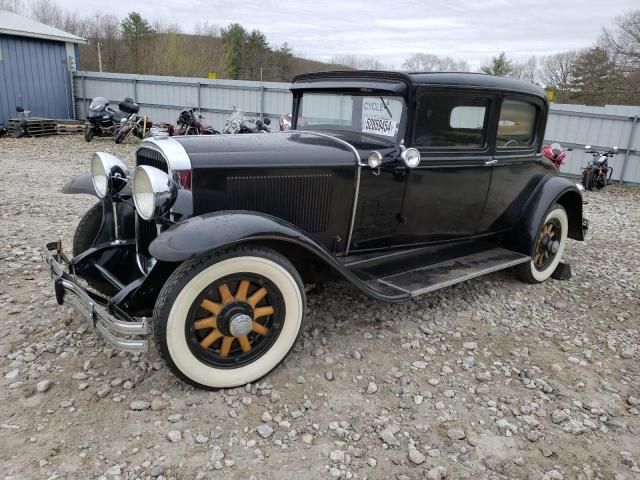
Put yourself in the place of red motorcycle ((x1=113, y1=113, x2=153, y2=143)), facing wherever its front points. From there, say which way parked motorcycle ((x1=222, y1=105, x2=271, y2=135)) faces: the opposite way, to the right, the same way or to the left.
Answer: the same way

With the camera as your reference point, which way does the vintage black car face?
facing the viewer and to the left of the viewer

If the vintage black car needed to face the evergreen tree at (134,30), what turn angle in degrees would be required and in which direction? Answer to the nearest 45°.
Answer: approximately 135° to its right

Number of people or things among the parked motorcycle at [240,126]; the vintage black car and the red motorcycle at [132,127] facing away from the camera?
0

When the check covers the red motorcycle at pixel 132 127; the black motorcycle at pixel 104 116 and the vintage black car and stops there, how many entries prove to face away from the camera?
0

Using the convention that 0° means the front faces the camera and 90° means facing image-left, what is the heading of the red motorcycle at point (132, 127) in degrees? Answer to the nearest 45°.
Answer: approximately 45°

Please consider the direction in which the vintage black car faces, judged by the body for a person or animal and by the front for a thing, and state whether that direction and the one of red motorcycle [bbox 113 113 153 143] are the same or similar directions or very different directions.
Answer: same or similar directions

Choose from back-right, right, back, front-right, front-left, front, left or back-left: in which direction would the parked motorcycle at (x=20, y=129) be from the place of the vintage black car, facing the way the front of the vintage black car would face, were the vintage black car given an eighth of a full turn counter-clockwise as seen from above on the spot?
back-right

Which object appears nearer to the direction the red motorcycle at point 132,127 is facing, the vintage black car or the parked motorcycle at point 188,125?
the vintage black car

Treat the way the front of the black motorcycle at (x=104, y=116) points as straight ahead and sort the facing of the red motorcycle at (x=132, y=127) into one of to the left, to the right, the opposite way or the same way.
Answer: the same way

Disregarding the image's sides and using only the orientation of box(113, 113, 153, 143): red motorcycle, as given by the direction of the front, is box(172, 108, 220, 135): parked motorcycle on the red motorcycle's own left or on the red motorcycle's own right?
on the red motorcycle's own left
